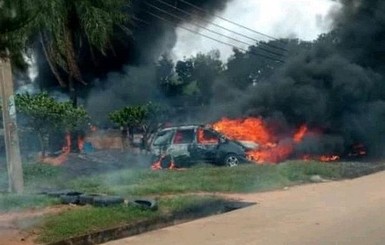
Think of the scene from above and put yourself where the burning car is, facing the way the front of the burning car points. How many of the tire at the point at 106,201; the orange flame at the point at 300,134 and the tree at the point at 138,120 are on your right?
1

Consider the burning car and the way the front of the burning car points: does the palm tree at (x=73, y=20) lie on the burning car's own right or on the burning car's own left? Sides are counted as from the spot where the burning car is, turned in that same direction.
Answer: on the burning car's own left
